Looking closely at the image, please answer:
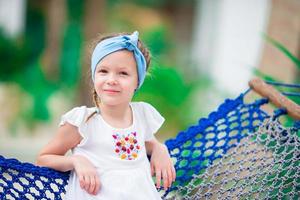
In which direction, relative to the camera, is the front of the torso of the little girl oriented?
toward the camera
